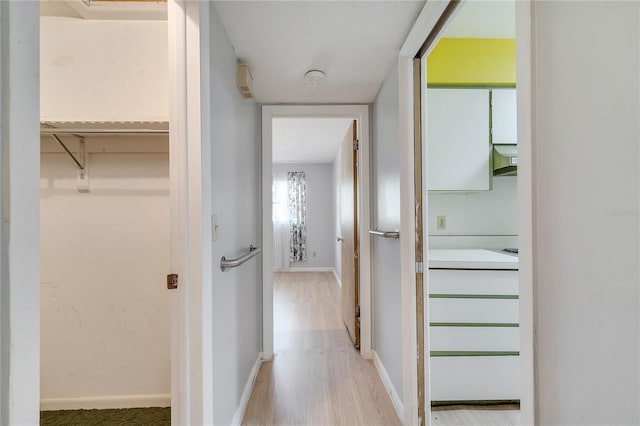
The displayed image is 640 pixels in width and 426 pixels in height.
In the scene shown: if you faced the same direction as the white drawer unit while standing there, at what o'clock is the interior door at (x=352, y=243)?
The interior door is roughly at 4 o'clock from the white drawer unit.

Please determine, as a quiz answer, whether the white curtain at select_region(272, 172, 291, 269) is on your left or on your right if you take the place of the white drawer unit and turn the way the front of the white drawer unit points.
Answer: on your right

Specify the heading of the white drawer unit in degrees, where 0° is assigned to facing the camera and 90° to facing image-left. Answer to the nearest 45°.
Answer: approximately 0°

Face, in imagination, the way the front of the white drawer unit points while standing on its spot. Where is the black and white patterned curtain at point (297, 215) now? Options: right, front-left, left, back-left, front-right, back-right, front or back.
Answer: back-right

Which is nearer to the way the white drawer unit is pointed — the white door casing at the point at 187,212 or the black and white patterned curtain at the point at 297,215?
the white door casing

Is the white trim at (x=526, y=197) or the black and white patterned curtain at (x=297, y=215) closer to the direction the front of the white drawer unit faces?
the white trim

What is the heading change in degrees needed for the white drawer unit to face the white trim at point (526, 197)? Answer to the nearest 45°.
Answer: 0° — it already faces it

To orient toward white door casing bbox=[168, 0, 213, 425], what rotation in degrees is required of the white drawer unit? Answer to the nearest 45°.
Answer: approximately 45° to its right

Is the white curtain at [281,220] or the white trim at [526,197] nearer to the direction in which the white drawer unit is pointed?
the white trim
